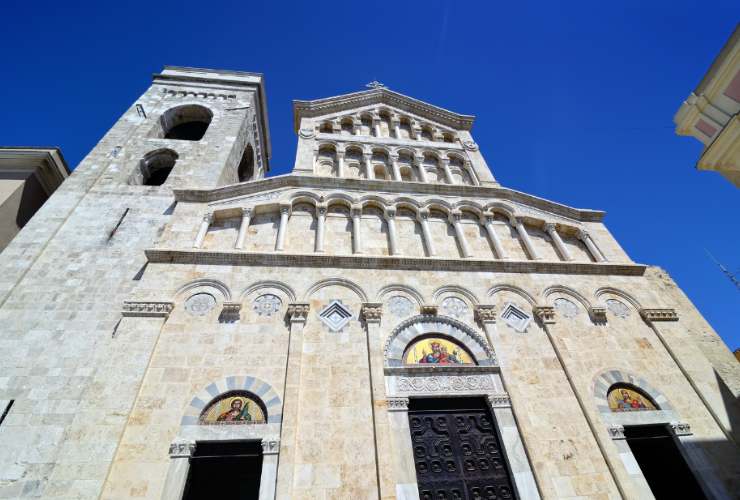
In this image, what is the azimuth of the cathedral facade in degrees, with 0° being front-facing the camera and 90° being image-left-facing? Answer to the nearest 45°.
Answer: approximately 0°
